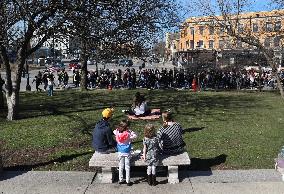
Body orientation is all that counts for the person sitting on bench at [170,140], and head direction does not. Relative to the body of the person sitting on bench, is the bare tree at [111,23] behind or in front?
in front

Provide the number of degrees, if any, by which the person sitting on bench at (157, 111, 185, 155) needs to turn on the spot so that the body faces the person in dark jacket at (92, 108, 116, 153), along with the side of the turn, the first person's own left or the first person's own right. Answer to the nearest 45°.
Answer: approximately 90° to the first person's own left

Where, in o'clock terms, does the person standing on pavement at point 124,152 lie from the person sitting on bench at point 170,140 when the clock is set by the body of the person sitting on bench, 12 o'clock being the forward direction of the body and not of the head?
The person standing on pavement is roughly at 8 o'clock from the person sitting on bench.

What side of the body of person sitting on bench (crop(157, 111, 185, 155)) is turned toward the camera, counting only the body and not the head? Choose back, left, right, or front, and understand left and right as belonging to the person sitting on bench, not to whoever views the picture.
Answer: back

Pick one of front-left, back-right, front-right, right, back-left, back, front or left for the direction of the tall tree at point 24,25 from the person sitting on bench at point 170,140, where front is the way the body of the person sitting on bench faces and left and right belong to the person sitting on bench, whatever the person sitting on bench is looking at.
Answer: front-left

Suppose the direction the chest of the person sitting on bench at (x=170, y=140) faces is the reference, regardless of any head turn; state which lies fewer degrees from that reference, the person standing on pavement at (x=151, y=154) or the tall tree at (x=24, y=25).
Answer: the tall tree
